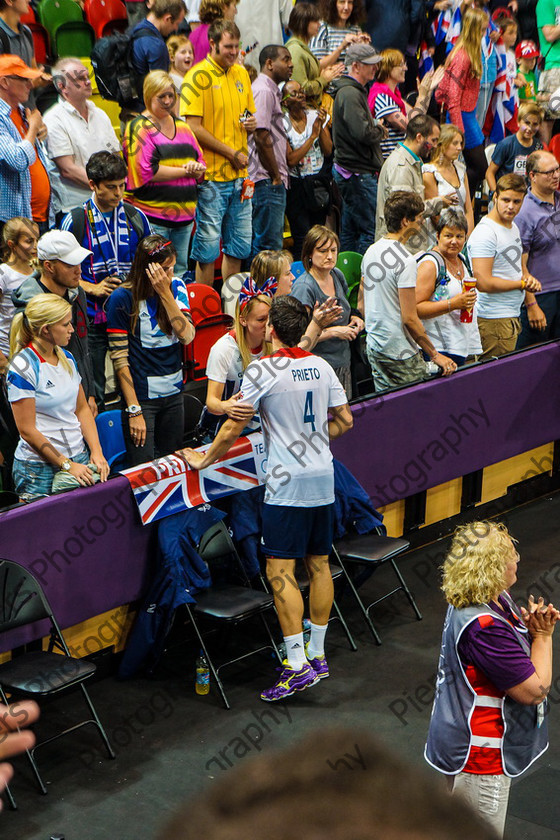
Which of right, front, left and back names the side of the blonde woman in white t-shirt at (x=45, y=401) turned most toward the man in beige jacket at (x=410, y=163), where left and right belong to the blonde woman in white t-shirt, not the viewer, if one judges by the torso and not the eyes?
left

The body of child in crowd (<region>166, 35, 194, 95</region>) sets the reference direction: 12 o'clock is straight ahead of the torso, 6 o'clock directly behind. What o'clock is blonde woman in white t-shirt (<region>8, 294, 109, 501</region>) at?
The blonde woman in white t-shirt is roughly at 2 o'clock from the child in crowd.

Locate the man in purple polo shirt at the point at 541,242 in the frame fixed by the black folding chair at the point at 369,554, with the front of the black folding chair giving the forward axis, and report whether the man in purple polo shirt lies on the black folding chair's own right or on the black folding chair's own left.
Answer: on the black folding chair's own left

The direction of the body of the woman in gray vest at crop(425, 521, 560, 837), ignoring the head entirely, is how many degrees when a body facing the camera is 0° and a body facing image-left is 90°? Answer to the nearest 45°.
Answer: approximately 270°

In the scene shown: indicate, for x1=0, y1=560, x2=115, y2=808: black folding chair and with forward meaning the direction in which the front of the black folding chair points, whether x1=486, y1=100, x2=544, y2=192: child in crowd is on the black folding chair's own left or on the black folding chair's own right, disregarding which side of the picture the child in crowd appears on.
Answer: on the black folding chair's own left

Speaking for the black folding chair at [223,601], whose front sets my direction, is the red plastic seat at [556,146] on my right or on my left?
on my left

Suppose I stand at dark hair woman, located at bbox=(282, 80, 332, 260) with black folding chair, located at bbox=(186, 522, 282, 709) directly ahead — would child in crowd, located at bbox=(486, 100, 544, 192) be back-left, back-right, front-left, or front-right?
back-left

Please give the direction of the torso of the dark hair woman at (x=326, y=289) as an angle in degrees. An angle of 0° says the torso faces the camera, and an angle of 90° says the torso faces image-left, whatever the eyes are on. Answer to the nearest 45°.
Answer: approximately 315°
